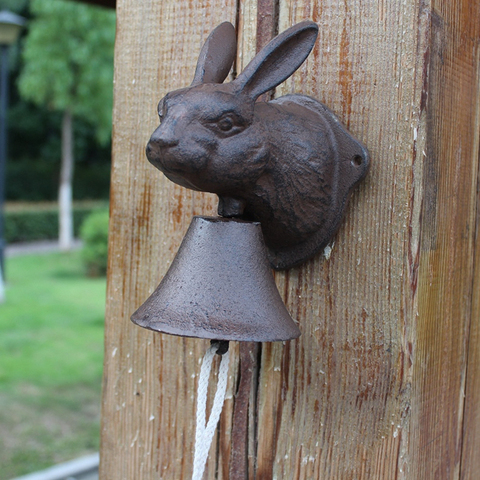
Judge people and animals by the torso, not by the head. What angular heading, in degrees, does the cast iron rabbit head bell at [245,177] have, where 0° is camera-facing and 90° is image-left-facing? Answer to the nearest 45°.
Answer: approximately 45°

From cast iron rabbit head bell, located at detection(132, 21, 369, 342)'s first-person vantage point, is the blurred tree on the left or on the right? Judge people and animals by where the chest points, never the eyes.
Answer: on its right

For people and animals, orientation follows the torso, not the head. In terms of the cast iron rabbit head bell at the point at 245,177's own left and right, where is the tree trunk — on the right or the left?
on its right

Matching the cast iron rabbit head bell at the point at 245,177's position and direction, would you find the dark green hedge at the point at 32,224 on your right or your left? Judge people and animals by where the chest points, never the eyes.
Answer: on your right
